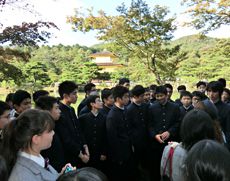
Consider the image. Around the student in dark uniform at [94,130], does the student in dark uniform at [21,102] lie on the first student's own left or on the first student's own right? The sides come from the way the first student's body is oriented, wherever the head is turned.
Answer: on the first student's own right

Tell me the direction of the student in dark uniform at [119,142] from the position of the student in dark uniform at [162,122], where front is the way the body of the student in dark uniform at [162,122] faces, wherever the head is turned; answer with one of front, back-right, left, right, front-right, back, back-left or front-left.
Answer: front-right

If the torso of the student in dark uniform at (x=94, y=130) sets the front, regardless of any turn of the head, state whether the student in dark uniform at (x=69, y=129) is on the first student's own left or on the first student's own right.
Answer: on the first student's own right

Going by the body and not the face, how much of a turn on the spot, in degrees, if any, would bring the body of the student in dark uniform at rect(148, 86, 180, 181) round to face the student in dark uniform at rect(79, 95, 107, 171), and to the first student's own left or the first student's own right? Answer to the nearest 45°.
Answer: approximately 45° to the first student's own right

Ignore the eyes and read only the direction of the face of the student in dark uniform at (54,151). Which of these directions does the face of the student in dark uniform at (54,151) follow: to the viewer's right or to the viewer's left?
to the viewer's right

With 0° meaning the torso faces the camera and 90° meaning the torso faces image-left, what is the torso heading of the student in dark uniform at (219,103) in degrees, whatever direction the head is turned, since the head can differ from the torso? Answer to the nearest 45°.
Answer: approximately 45°

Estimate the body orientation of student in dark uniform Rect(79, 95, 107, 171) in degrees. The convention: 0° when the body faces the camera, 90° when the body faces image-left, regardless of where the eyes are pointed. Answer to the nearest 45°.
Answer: approximately 315°

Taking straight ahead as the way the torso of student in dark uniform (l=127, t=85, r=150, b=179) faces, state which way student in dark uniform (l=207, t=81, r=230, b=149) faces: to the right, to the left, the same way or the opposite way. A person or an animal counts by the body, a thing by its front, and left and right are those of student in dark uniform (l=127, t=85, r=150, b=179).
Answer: to the right
